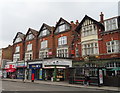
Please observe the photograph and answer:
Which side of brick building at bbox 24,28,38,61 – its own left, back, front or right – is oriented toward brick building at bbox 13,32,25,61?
right

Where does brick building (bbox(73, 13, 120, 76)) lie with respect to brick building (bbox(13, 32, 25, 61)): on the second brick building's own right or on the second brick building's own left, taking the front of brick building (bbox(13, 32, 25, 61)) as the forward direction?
on the second brick building's own left

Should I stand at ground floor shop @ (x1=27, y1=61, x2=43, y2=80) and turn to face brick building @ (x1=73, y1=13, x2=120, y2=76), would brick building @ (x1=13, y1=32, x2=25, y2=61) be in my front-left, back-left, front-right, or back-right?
back-left

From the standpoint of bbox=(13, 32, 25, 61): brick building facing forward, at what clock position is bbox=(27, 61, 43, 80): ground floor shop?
The ground floor shop is roughly at 10 o'clock from the brick building.

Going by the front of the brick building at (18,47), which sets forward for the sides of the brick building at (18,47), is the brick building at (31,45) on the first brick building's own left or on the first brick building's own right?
on the first brick building's own left

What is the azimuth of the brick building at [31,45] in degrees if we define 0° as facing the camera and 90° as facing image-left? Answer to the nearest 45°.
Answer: approximately 45°
